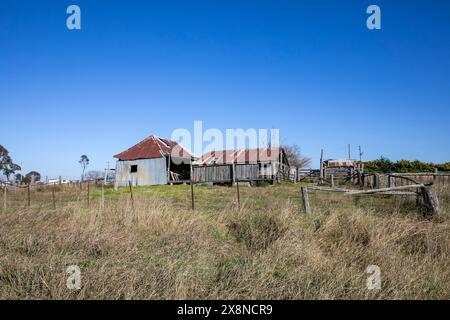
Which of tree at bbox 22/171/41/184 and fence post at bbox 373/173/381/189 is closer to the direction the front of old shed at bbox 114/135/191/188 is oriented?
the fence post

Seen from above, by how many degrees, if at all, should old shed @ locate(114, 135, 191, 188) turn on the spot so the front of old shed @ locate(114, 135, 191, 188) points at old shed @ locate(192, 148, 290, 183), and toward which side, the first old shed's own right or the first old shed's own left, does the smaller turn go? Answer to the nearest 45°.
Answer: approximately 45° to the first old shed's own left

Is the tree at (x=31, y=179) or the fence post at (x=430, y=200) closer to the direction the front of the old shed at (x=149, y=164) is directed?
the fence post

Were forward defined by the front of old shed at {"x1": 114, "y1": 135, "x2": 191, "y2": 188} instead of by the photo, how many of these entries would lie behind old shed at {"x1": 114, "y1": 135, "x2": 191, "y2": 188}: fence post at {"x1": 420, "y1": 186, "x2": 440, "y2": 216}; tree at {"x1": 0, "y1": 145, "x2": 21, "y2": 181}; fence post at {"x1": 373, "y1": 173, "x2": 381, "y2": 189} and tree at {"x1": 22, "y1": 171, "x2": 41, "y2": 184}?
2

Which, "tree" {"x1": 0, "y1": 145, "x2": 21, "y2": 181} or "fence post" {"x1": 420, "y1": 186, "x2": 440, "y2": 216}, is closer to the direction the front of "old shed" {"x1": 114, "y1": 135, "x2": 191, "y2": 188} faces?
the fence post

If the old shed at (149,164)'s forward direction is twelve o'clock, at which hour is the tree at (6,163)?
The tree is roughly at 6 o'clock from the old shed.

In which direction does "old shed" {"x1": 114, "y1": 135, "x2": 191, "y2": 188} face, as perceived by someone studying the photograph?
facing the viewer and to the right of the viewer

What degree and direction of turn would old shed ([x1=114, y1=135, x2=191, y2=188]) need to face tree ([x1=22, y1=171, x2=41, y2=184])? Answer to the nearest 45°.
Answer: approximately 180°

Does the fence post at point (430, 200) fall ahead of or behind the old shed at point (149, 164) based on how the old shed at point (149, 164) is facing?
ahead

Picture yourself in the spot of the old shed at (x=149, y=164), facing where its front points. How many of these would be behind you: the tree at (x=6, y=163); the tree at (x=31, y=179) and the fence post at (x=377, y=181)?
2

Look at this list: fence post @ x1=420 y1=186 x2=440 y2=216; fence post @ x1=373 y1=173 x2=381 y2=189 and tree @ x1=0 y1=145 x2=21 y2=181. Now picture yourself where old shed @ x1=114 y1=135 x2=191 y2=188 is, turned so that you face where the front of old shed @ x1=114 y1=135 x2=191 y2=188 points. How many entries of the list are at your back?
1
